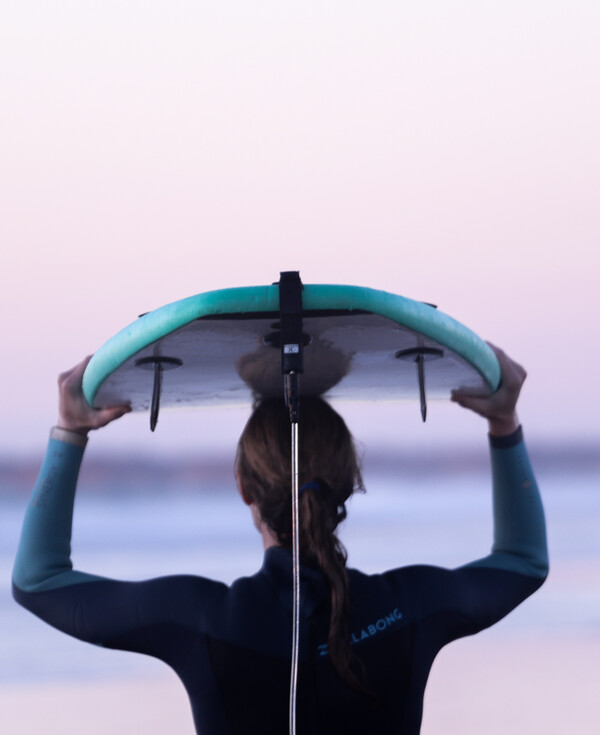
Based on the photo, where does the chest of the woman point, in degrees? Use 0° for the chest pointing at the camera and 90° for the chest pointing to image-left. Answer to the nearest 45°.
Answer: approximately 180°
